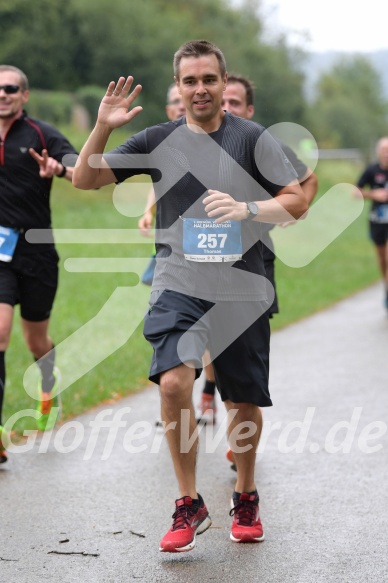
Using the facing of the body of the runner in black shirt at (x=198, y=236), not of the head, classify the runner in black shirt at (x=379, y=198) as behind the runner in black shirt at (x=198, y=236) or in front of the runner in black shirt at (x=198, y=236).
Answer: behind

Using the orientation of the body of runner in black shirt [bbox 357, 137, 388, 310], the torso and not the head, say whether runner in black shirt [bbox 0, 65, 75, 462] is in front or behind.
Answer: in front

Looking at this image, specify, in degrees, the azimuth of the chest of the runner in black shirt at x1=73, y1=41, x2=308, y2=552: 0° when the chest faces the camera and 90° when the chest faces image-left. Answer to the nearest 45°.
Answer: approximately 0°

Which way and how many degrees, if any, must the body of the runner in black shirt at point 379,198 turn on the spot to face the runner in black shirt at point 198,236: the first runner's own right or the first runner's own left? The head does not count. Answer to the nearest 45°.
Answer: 0° — they already face them

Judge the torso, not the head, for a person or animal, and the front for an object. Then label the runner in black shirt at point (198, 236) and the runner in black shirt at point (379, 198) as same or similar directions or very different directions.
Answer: same or similar directions

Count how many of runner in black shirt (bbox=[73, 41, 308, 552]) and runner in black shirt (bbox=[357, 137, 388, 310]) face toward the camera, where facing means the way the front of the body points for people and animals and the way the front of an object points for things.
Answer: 2

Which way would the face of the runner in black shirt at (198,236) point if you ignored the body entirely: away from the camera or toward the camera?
toward the camera

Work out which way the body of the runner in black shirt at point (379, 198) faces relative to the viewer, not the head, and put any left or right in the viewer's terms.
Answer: facing the viewer

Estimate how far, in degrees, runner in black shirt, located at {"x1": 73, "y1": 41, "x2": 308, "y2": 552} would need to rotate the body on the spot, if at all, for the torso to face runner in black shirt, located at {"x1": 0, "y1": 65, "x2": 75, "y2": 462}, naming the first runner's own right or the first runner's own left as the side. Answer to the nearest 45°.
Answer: approximately 135° to the first runner's own right
